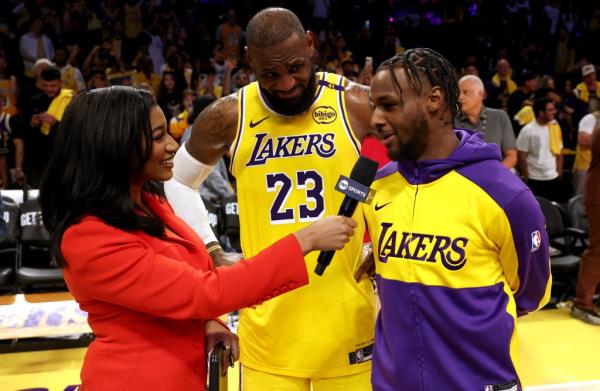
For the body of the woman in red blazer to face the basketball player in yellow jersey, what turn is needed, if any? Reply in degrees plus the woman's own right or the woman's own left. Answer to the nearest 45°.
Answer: approximately 45° to the woman's own left

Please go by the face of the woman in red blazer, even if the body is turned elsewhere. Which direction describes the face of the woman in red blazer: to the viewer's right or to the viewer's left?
to the viewer's right

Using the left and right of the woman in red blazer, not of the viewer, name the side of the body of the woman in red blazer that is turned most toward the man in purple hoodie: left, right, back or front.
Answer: front

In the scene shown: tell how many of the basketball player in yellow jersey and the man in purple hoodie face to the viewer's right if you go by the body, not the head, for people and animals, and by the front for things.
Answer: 0

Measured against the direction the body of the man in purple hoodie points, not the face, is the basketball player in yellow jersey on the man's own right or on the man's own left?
on the man's own right

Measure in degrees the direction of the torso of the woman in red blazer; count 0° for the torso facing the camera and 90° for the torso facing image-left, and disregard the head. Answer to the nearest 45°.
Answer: approximately 270°

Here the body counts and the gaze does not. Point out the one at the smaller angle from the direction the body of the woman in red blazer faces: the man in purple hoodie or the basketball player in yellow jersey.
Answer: the man in purple hoodie

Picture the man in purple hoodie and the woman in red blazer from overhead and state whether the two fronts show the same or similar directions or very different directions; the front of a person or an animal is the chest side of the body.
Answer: very different directions

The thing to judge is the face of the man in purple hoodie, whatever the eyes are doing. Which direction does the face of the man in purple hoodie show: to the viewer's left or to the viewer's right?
to the viewer's left

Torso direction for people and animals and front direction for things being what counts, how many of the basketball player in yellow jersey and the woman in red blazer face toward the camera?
1

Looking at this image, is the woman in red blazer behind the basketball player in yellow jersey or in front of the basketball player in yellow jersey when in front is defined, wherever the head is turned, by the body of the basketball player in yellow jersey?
in front

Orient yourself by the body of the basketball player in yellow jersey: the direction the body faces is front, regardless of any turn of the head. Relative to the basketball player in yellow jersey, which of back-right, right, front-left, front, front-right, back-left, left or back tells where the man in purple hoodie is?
front-left

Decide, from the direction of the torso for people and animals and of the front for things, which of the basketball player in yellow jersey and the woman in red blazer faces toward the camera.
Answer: the basketball player in yellow jersey

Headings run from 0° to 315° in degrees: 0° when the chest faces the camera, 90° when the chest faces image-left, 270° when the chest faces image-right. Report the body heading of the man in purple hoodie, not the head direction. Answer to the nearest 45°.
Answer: approximately 45°

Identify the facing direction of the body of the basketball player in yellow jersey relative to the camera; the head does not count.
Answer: toward the camera

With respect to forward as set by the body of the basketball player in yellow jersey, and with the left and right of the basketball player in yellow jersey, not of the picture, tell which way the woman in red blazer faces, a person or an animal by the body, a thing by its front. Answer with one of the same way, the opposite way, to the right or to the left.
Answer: to the left

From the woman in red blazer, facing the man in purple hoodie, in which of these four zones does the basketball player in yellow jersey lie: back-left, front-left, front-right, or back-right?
front-left
